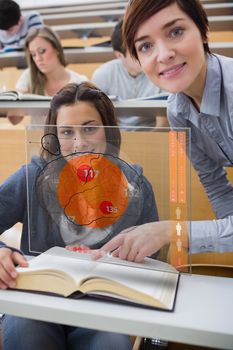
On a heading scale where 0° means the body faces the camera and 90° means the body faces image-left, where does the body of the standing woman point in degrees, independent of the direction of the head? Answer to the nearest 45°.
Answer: approximately 45°

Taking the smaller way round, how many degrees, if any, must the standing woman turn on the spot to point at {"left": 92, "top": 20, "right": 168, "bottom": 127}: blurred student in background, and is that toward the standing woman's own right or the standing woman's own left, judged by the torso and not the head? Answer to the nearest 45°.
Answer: approximately 135° to the standing woman's own right

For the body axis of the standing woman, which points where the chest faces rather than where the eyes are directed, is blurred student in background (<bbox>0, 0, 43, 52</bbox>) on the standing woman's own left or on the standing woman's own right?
on the standing woman's own right

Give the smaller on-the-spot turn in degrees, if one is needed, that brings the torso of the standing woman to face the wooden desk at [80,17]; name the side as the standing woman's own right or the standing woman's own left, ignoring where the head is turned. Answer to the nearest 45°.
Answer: approximately 135° to the standing woman's own right

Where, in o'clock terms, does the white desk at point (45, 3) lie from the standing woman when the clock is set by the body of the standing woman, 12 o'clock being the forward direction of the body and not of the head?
The white desk is roughly at 4 o'clock from the standing woman.

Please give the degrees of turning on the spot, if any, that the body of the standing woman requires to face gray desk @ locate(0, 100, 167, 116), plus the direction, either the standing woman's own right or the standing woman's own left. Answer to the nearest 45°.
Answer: approximately 135° to the standing woman's own right
